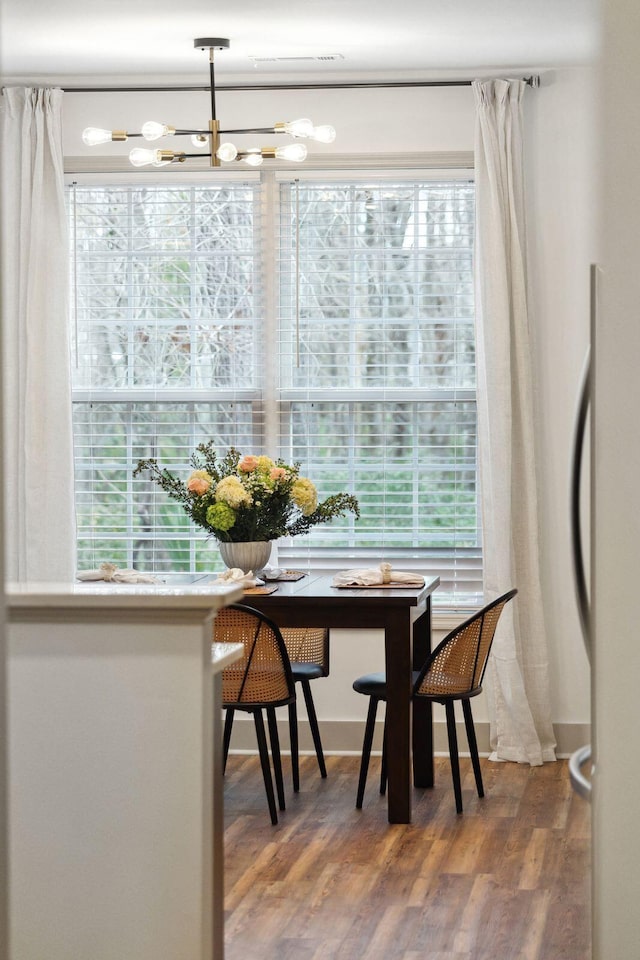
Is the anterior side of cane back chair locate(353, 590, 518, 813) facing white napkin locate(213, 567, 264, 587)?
yes

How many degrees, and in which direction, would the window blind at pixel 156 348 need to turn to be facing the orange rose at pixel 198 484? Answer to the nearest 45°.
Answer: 0° — it already faces it

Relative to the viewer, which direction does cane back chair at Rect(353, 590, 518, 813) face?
to the viewer's left

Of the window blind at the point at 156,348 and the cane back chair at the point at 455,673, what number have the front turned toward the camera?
1

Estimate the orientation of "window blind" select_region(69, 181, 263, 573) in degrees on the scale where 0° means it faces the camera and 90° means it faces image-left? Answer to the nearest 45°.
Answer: approximately 0°

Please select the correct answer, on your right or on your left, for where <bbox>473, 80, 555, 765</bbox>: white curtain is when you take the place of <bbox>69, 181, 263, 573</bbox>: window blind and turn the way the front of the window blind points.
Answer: on your left

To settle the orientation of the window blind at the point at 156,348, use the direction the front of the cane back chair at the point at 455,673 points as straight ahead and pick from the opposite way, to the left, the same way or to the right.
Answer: to the left

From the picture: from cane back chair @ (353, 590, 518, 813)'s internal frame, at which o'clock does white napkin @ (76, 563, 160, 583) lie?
The white napkin is roughly at 12 o'clock from the cane back chair.

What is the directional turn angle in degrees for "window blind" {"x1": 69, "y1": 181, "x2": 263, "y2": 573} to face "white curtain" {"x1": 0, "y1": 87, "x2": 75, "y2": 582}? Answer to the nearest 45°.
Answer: approximately 90° to its right

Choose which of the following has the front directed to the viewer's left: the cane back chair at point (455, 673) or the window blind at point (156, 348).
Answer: the cane back chair
